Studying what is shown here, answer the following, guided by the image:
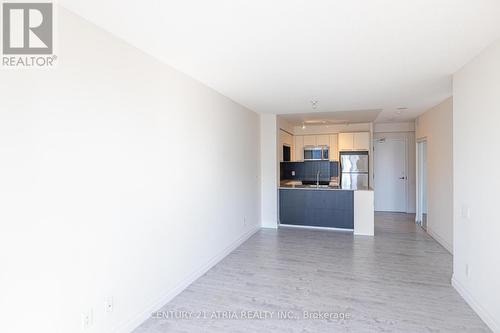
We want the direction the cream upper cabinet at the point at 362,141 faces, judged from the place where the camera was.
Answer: facing the viewer

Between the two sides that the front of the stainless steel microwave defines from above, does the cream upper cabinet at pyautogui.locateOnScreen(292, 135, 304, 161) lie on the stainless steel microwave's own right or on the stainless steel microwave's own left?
on the stainless steel microwave's own right

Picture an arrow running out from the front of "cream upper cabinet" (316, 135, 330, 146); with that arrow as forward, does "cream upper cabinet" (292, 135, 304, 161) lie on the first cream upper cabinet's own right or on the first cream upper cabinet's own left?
on the first cream upper cabinet's own right

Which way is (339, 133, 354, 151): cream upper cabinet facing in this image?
toward the camera

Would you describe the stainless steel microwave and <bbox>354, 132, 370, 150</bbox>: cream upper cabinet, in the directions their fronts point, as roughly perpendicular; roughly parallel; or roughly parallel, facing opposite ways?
roughly parallel

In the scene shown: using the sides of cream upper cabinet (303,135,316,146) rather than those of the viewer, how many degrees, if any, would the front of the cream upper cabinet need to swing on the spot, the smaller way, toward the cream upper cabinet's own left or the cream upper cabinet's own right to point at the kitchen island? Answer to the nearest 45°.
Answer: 0° — it already faces it

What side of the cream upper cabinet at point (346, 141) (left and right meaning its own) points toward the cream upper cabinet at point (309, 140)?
right

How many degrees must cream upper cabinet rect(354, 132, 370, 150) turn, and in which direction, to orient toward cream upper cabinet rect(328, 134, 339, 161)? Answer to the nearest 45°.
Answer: approximately 90° to its right

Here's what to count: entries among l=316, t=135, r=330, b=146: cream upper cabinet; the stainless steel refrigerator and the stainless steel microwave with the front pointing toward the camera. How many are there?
3

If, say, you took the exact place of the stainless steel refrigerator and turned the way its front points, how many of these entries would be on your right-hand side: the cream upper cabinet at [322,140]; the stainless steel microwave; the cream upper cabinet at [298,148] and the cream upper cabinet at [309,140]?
4

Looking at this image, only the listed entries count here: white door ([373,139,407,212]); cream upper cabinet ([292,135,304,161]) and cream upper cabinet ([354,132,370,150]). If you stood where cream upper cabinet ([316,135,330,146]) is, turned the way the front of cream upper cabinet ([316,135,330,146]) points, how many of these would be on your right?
1

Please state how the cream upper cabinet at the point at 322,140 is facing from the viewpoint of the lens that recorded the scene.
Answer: facing the viewer

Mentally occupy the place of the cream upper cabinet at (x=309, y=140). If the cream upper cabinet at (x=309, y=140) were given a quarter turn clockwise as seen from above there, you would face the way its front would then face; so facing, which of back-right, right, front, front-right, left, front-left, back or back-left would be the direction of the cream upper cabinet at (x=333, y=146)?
back

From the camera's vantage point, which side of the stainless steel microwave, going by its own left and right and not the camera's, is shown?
front

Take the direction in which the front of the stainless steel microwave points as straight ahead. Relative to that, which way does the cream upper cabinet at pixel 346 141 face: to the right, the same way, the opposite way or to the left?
the same way

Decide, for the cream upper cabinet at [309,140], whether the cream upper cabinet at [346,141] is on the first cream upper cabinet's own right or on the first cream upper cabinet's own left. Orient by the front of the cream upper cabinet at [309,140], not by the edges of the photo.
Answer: on the first cream upper cabinet's own left

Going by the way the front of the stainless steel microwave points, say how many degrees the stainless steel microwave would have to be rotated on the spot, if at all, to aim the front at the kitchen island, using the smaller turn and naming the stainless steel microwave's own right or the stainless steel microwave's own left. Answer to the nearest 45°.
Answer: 0° — it already faces it
